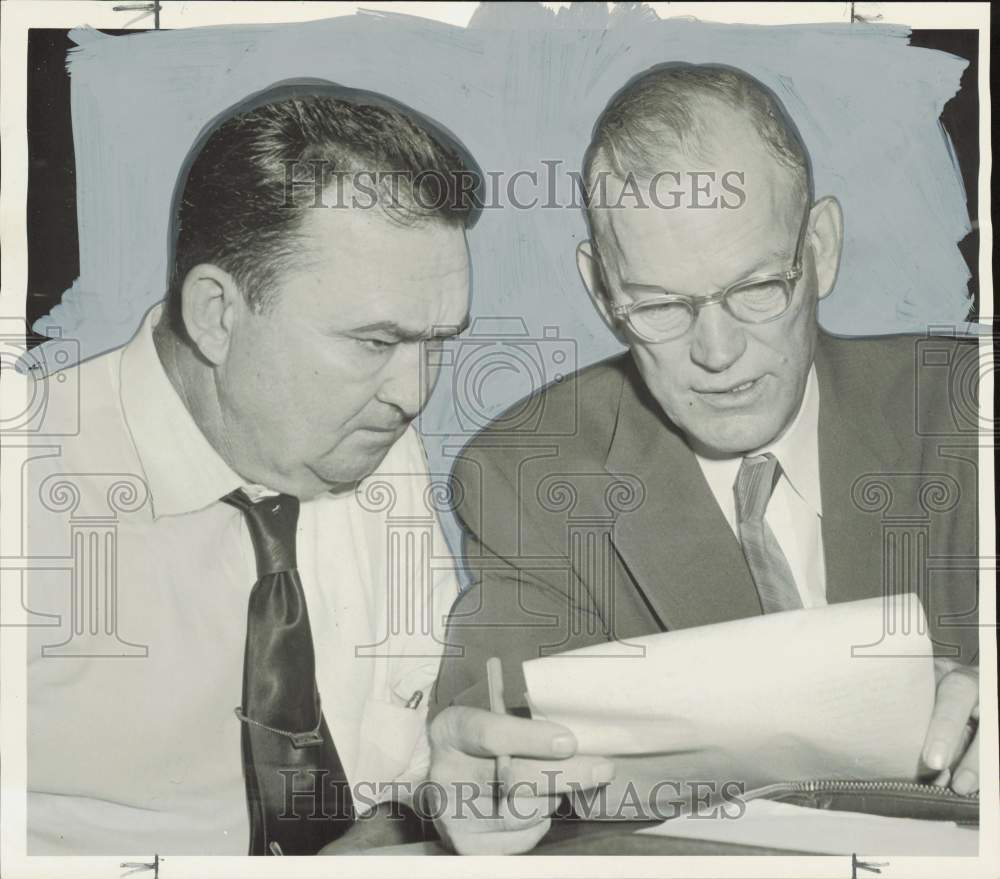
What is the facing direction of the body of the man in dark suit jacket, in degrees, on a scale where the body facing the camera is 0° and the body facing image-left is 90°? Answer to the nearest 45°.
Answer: approximately 0°

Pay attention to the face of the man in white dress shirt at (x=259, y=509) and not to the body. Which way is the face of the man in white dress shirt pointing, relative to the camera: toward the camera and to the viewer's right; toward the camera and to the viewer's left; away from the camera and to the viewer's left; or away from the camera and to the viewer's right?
toward the camera and to the viewer's right

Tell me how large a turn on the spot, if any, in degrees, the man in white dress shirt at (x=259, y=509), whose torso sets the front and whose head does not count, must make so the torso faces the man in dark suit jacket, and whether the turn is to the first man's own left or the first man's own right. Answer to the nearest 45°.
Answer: approximately 45° to the first man's own left

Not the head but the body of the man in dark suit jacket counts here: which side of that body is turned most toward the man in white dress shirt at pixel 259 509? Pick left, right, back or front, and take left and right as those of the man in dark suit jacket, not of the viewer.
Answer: right
